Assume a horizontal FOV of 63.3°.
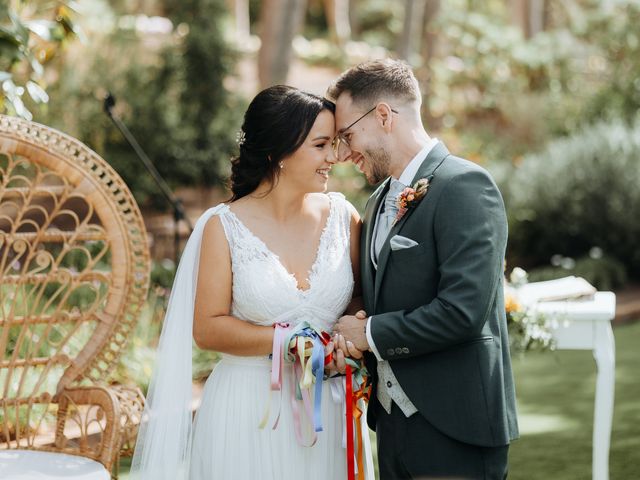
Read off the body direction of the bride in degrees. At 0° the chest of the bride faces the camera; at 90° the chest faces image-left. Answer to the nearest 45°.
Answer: approximately 315°

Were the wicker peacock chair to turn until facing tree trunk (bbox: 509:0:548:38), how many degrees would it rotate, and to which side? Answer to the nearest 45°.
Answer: approximately 135° to its left

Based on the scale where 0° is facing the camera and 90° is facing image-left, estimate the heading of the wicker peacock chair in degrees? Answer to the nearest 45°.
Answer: approximately 0°

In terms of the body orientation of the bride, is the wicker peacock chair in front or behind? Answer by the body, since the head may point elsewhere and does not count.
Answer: behind

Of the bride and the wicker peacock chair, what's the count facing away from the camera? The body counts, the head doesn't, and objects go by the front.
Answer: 0

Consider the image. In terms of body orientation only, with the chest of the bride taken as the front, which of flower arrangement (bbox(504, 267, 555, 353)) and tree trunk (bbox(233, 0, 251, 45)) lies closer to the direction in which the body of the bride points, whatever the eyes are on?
the flower arrangement

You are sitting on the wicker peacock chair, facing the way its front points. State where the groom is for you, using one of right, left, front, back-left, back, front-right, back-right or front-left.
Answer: front-left

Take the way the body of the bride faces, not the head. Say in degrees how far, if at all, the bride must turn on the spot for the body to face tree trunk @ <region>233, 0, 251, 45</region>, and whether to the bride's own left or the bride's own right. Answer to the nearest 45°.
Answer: approximately 135° to the bride's own left
